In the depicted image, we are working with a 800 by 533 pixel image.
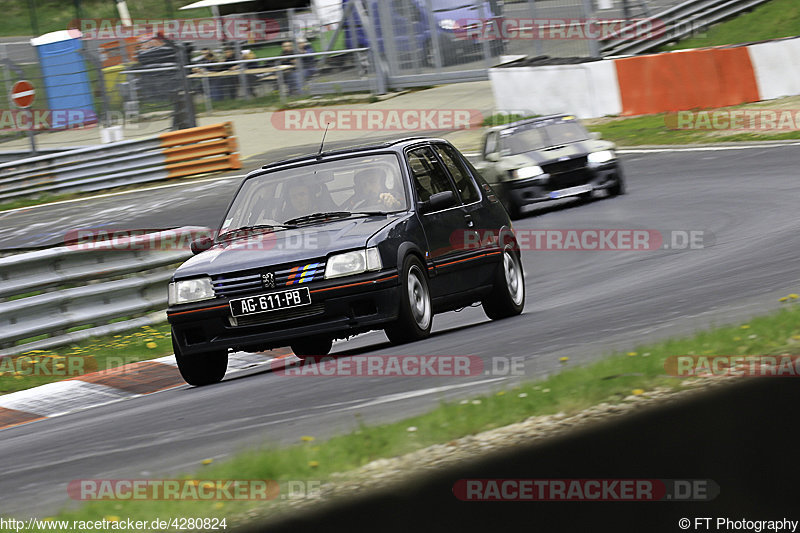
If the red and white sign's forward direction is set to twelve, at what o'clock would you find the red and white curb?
The red and white curb is roughly at 12 o'clock from the red and white sign.

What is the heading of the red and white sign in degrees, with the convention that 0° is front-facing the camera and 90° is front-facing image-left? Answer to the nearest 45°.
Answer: approximately 0°

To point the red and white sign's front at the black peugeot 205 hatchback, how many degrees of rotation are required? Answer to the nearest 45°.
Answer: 0° — it already faces it

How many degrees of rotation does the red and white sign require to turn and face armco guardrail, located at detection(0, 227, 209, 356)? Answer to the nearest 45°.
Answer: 0° — it already faces it

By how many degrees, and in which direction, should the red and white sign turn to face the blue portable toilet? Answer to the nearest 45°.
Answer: approximately 90° to its left

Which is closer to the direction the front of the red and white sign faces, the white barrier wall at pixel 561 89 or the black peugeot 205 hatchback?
the black peugeot 205 hatchback

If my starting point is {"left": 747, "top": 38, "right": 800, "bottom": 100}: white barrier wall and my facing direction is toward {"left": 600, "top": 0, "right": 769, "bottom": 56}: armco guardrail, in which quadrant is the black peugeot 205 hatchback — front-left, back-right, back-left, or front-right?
back-left

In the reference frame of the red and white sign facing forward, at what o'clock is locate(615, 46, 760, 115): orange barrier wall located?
The orange barrier wall is roughly at 10 o'clock from the red and white sign.

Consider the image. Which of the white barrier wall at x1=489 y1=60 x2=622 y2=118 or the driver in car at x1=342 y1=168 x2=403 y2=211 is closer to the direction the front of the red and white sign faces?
the driver in car

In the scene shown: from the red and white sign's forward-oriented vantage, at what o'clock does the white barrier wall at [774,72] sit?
The white barrier wall is roughly at 10 o'clock from the red and white sign.

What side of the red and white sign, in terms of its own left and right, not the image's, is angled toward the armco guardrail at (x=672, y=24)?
left
